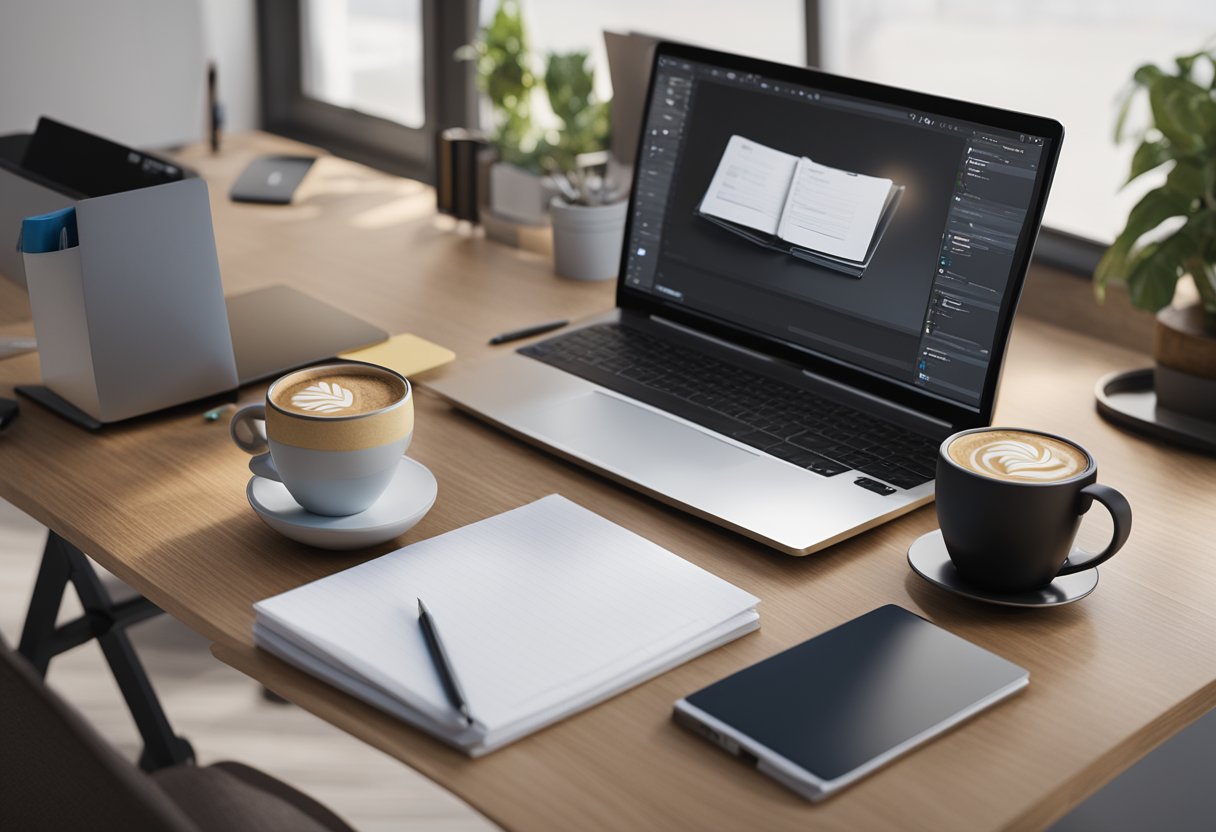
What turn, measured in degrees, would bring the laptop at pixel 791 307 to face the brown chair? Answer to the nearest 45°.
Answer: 0° — it already faces it

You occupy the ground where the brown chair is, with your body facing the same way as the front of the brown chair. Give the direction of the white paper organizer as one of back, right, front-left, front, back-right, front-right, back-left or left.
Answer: front-left

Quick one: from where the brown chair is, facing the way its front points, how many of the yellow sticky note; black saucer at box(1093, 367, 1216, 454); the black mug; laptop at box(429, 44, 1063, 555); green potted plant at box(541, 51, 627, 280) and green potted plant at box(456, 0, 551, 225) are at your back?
0

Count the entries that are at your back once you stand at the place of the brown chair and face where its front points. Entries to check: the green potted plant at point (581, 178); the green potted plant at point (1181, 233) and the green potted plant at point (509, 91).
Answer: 0

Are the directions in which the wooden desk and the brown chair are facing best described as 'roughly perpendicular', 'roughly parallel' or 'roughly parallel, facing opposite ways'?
roughly parallel, facing opposite ways

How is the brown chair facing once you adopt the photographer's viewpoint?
facing away from the viewer and to the right of the viewer

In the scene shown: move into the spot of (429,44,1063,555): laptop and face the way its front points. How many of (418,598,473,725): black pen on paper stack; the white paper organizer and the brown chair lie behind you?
0

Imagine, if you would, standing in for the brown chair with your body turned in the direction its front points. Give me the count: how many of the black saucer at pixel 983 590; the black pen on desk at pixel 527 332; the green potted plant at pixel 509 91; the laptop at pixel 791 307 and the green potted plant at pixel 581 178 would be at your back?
0

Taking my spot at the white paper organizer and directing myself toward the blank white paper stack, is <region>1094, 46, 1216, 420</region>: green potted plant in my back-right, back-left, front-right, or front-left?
front-left

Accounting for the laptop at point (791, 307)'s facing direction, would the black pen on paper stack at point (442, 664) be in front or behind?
in front

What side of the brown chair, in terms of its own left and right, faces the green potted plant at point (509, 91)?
front

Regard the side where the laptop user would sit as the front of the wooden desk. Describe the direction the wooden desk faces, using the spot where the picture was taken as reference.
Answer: facing the viewer and to the left of the viewer

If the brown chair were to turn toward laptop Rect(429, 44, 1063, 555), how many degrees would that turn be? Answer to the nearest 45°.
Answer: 0° — it already faces it
